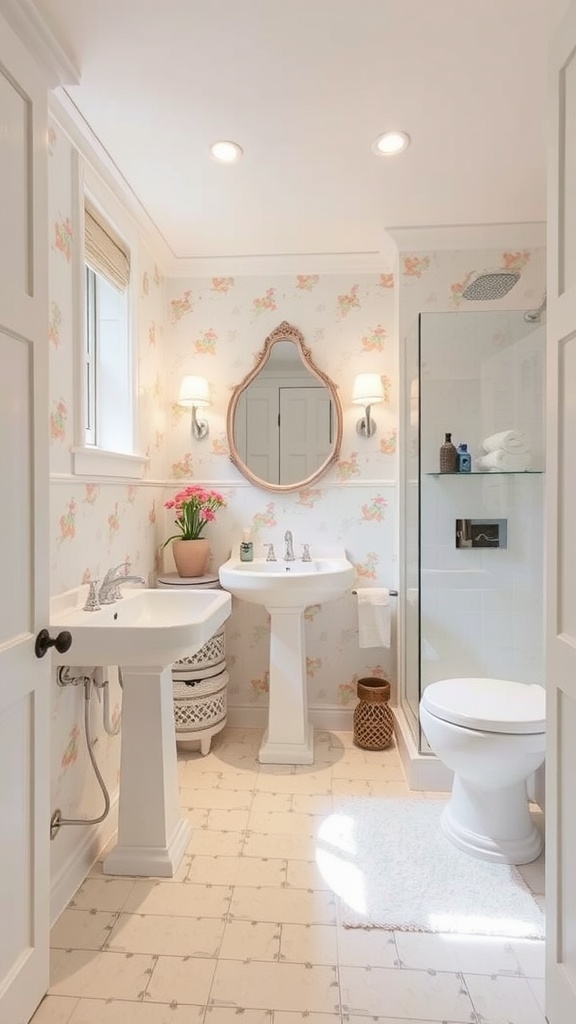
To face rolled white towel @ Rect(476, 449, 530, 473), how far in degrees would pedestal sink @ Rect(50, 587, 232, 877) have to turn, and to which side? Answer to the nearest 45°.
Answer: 0° — it already faces it

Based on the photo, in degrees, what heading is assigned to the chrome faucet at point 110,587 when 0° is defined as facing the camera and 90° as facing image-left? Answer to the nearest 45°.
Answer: approximately 270°

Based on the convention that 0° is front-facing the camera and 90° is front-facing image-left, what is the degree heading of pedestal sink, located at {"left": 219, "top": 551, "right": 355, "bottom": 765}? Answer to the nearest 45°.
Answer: approximately 0°

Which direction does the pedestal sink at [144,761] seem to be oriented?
to the viewer's right

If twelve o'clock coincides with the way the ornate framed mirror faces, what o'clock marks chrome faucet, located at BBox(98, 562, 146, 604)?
The chrome faucet is roughly at 1 o'clock from the ornate framed mirror.

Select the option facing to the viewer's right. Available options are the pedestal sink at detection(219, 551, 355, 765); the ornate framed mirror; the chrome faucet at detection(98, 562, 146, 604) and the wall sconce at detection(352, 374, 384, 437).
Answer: the chrome faucet

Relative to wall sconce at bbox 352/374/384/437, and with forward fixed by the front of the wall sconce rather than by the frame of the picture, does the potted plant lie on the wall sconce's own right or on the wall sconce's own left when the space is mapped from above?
on the wall sconce's own right

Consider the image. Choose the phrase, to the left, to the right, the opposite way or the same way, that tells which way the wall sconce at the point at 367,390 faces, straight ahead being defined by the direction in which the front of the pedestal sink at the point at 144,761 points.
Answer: to the right
